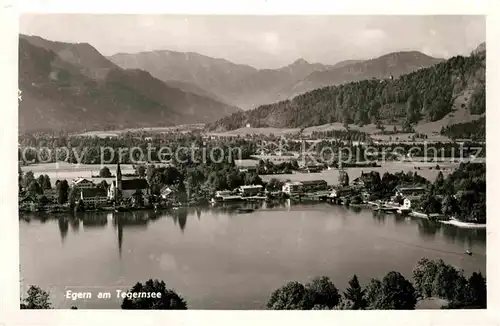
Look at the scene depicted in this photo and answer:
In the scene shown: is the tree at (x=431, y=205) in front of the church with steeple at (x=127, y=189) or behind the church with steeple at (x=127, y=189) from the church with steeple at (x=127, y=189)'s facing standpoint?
behind

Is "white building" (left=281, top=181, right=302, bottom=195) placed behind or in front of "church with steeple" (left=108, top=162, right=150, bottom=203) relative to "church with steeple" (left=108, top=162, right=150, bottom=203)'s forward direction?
behind

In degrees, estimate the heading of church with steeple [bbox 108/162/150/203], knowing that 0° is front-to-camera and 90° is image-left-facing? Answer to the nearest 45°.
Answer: approximately 90°

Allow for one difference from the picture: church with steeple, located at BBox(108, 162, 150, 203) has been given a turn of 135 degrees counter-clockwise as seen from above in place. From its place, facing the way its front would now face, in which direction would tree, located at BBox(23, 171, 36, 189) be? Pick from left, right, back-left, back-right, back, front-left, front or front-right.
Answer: back-right

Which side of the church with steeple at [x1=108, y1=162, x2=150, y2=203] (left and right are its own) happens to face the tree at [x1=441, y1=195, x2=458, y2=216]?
back

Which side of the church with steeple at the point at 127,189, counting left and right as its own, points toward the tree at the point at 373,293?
left

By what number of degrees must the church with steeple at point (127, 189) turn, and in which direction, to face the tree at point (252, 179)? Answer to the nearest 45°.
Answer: approximately 180°
